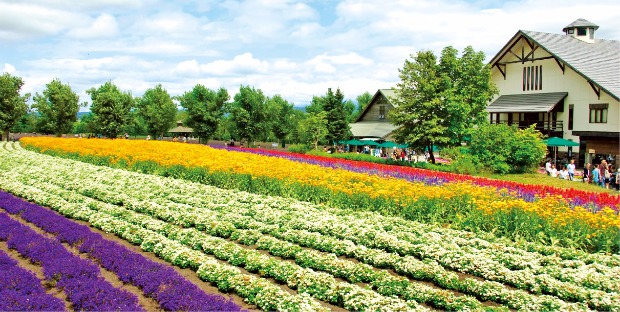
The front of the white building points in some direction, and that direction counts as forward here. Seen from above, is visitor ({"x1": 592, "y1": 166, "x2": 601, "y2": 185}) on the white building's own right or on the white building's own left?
on the white building's own left

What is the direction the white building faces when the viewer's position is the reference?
facing the viewer and to the left of the viewer

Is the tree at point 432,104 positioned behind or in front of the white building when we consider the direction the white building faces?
in front

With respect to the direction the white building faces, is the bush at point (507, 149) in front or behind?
in front
